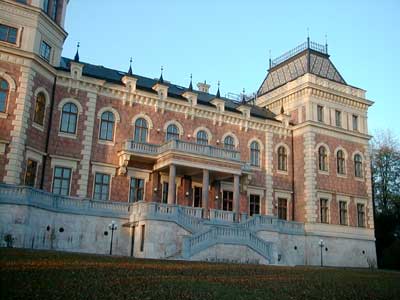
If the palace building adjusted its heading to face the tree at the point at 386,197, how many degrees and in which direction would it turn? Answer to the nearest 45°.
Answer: approximately 90° to its left

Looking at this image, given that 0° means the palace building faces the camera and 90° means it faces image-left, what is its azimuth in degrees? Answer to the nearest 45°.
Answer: approximately 315°
